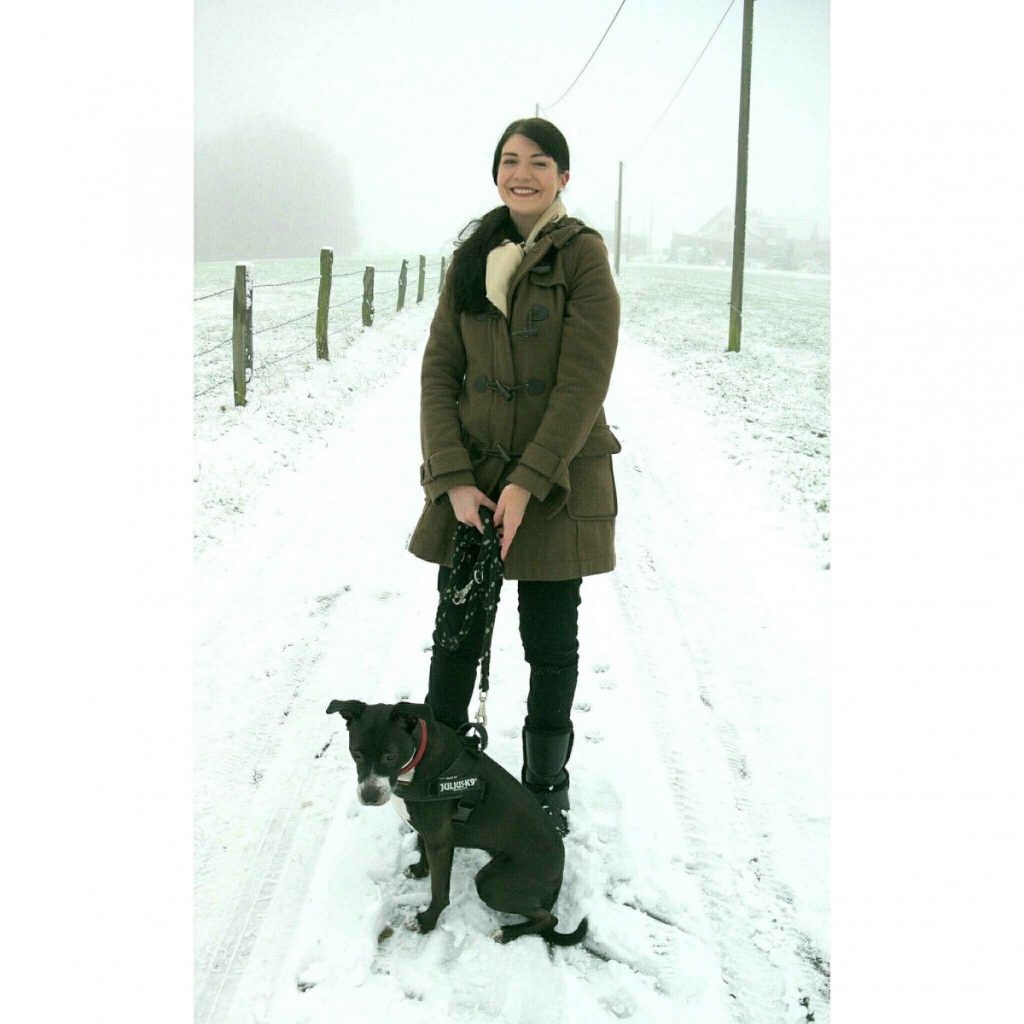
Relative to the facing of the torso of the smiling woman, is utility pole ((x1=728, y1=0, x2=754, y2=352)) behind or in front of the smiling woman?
behind

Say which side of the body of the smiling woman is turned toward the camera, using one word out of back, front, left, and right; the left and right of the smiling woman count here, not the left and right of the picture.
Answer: front

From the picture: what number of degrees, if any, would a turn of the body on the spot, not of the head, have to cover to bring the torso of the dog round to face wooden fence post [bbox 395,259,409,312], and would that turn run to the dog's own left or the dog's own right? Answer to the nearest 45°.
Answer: approximately 90° to the dog's own right

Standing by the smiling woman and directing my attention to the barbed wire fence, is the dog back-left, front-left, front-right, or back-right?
back-left

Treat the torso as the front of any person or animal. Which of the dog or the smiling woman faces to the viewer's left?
the dog

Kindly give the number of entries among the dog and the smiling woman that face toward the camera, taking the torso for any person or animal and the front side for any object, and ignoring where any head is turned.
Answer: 1

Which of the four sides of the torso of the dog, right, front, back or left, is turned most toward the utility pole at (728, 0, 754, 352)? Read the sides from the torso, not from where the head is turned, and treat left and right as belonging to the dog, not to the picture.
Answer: right

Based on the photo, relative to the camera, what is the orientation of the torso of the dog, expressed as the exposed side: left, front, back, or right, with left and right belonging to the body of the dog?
left

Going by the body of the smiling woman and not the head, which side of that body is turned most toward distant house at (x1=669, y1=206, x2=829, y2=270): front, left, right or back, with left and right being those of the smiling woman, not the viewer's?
back

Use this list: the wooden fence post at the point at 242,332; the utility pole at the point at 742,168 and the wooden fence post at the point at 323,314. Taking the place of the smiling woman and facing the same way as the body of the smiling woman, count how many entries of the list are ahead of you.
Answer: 0

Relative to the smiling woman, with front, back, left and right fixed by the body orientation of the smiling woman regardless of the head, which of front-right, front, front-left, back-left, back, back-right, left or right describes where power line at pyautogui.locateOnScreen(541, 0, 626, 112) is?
back

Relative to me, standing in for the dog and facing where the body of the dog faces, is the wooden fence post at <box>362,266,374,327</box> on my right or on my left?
on my right

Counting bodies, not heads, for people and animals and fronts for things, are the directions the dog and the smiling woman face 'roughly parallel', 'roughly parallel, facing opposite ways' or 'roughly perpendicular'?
roughly perpendicular

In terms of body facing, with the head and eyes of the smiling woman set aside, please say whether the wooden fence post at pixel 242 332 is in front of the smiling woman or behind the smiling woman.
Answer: behind
